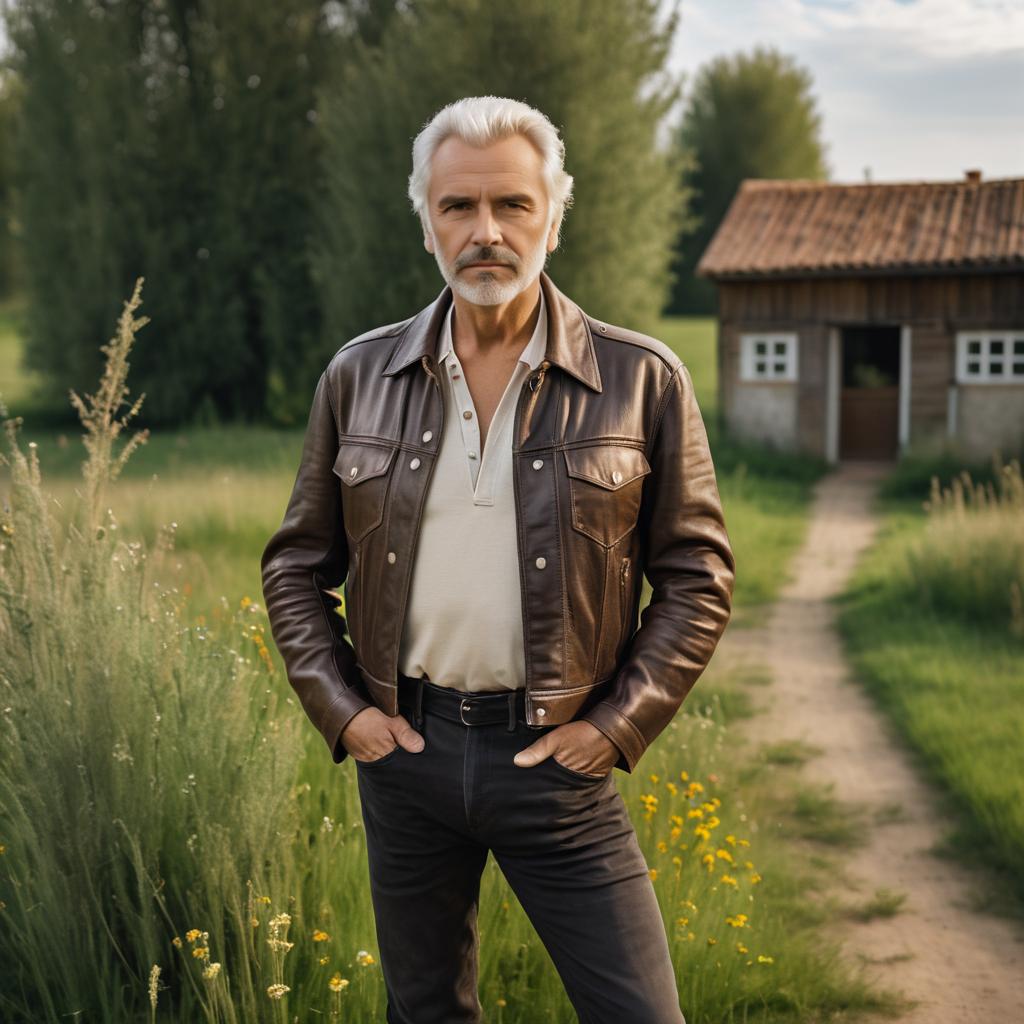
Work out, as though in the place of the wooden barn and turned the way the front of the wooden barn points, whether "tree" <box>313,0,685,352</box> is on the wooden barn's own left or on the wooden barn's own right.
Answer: on the wooden barn's own right

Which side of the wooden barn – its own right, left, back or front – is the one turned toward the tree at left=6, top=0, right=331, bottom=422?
right

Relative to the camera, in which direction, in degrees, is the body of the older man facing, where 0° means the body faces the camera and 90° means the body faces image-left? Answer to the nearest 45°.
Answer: approximately 0°

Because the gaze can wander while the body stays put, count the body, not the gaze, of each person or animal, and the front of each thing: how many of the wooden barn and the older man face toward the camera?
2

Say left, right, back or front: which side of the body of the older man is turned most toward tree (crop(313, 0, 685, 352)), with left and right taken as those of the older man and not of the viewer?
back

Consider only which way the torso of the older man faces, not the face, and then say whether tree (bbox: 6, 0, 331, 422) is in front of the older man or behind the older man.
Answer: behind

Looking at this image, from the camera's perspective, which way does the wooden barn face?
toward the camera

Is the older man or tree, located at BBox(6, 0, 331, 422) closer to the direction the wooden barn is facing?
the older man
